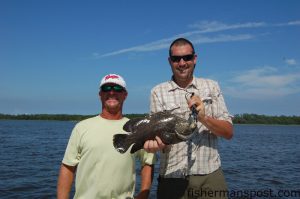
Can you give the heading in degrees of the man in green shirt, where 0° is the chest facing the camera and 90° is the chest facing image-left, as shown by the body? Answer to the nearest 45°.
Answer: approximately 0°

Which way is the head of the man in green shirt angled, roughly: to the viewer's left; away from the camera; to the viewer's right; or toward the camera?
toward the camera
